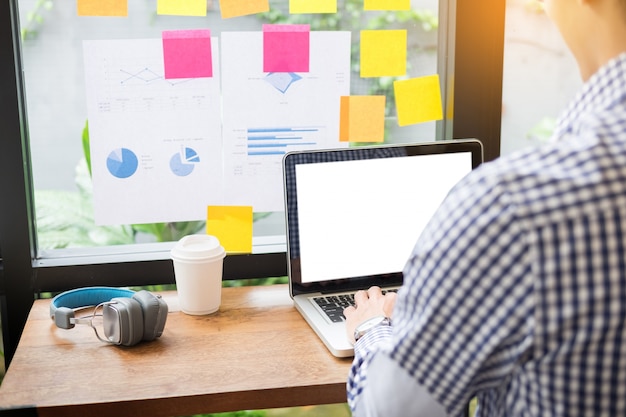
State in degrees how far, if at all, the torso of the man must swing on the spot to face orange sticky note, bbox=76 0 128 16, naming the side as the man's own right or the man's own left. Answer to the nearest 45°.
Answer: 0° — they already face it

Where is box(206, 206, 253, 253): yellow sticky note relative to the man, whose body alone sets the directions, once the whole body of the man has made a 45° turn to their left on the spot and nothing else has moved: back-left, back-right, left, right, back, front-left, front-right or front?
front-right

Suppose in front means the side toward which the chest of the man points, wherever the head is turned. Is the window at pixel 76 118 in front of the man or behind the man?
in front

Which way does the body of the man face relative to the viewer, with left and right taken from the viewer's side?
facing away from the viewer and to the left of the viewer

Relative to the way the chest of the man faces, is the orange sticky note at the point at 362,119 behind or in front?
in front

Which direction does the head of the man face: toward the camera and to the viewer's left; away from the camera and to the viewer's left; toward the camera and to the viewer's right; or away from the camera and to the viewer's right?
away from the camera and to the viewer's left

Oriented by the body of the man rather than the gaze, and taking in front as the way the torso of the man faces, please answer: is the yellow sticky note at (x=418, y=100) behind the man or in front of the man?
in front

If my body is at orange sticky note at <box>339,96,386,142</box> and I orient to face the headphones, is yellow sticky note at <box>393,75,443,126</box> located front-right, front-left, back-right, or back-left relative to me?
back-left

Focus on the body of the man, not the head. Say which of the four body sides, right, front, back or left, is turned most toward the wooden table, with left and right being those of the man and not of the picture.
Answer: front

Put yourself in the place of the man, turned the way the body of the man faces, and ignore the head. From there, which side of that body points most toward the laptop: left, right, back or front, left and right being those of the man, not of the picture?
front
